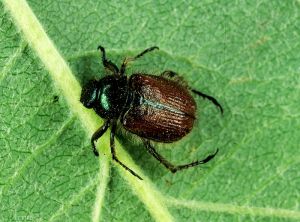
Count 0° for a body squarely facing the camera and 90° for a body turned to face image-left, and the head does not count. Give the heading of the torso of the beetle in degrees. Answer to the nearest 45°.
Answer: approximately 90°
